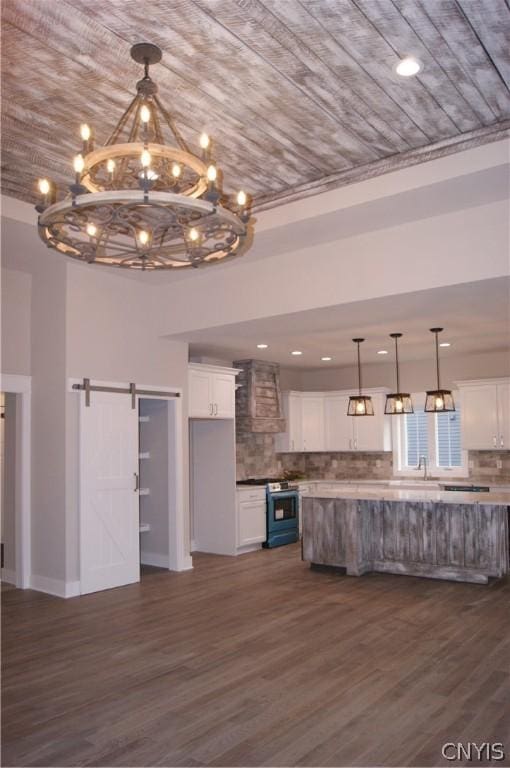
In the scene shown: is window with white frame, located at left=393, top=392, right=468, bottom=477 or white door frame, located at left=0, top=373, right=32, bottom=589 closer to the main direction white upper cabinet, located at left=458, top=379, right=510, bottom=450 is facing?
the white door frame

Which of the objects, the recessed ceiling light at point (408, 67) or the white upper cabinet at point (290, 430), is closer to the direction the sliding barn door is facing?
the recessed ceiling light

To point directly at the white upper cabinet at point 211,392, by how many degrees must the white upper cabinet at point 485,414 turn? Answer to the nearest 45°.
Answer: approximately 45° to its right

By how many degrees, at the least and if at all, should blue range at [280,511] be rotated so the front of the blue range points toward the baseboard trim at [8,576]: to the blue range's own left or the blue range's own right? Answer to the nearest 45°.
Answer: approximately 90° to the blue range's own right

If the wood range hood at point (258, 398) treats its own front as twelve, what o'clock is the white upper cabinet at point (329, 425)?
The white upper cabinet is roughly at 9 o'clock from the wood range hood.

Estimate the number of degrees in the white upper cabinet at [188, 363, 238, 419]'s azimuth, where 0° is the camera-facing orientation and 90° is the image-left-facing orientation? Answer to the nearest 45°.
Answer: approximately 315°

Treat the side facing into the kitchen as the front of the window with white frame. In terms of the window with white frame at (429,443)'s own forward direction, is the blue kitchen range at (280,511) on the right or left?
on its right
